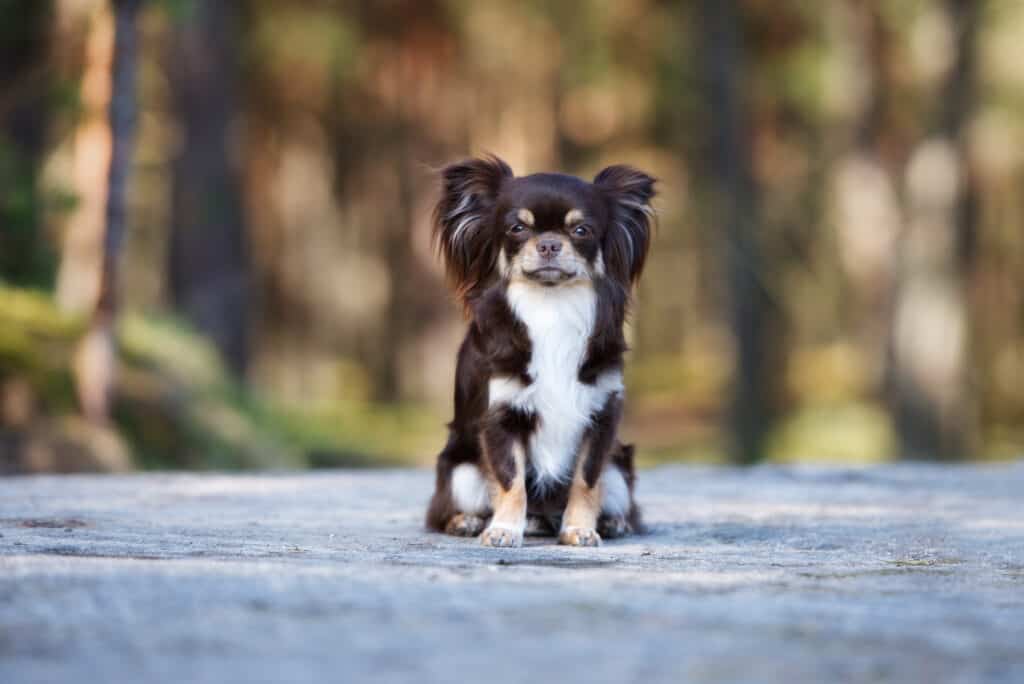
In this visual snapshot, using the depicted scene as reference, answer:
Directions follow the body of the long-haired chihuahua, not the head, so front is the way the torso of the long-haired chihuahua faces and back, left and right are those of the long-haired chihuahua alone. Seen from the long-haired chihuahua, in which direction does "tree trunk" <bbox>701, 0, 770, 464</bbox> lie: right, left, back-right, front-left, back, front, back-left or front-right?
back

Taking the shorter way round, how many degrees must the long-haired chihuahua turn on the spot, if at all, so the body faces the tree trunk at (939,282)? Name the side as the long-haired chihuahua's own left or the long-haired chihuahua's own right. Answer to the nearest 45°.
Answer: approximately 180°

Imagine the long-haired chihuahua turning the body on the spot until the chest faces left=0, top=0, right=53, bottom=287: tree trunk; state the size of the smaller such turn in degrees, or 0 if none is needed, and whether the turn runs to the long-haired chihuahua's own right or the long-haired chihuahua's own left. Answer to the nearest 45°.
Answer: approximately 135° to the long-haired chihuahua's own right

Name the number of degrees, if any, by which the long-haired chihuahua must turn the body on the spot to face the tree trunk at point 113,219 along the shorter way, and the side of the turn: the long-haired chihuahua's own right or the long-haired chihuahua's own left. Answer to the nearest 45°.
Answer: approximately 135° to the long-haired chihuahua's own right

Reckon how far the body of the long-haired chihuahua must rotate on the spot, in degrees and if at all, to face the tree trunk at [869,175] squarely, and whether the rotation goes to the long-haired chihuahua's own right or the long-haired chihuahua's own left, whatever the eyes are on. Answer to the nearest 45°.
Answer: approximately 180°

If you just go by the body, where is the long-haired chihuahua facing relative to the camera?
toward the camera

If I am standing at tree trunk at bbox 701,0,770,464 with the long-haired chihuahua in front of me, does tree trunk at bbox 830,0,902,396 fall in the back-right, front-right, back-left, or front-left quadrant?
back-left

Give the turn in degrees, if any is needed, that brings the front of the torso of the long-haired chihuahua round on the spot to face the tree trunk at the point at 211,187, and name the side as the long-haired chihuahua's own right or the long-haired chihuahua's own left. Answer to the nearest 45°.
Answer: approximately 180°
